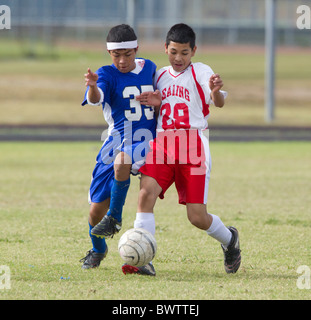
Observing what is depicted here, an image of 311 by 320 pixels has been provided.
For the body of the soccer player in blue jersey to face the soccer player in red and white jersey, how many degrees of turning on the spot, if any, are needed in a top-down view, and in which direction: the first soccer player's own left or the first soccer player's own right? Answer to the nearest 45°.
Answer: approximately 90° to the first soccer player's own left

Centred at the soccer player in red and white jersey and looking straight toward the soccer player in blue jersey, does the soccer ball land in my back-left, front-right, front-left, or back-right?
front-left

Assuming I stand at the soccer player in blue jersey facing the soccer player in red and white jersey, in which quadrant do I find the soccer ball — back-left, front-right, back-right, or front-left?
front-right

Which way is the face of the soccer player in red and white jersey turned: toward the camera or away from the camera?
toward the camera

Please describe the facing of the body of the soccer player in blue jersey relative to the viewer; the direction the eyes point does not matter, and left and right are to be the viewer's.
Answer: facing the viewer

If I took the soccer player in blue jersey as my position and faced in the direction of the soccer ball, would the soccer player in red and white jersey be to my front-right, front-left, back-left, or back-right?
front-left
